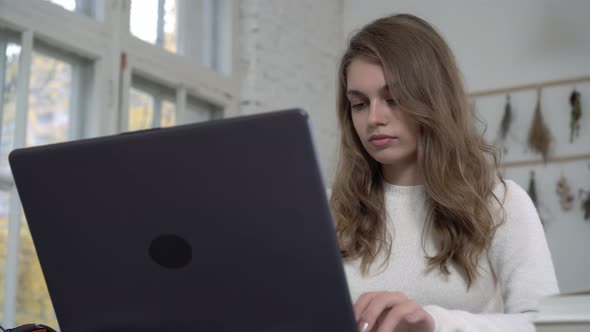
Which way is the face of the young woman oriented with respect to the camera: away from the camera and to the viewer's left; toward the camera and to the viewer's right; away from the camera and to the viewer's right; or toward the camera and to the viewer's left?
toward the camera and to the viewer's left

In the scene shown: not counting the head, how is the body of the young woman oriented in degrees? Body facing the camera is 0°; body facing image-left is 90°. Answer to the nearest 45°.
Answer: approximately 45°

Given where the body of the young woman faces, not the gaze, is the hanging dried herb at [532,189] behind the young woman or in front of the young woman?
behind

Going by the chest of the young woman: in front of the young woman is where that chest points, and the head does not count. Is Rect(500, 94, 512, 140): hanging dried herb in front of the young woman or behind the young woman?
behind

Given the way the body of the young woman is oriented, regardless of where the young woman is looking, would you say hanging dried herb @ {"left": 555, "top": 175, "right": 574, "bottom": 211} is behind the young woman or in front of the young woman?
behind

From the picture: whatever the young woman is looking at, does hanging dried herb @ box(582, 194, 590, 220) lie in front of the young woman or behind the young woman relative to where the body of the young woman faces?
behind

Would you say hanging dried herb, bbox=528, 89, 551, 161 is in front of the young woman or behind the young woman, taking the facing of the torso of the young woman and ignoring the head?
behind
